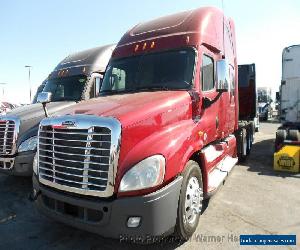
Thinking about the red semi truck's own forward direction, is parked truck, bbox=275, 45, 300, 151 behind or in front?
behind

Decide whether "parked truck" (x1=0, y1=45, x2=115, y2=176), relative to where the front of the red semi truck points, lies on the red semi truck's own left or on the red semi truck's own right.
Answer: on the red semi truck's own right

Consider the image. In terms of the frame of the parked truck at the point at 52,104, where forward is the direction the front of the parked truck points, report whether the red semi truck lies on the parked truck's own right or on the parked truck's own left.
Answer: on the parked truck's own left

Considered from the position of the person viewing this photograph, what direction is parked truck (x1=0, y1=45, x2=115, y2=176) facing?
facing the viewer and to the left of the viewer

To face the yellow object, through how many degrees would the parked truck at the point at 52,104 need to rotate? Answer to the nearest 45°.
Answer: approximately 135° to its left

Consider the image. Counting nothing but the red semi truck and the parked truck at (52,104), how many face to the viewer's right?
0
